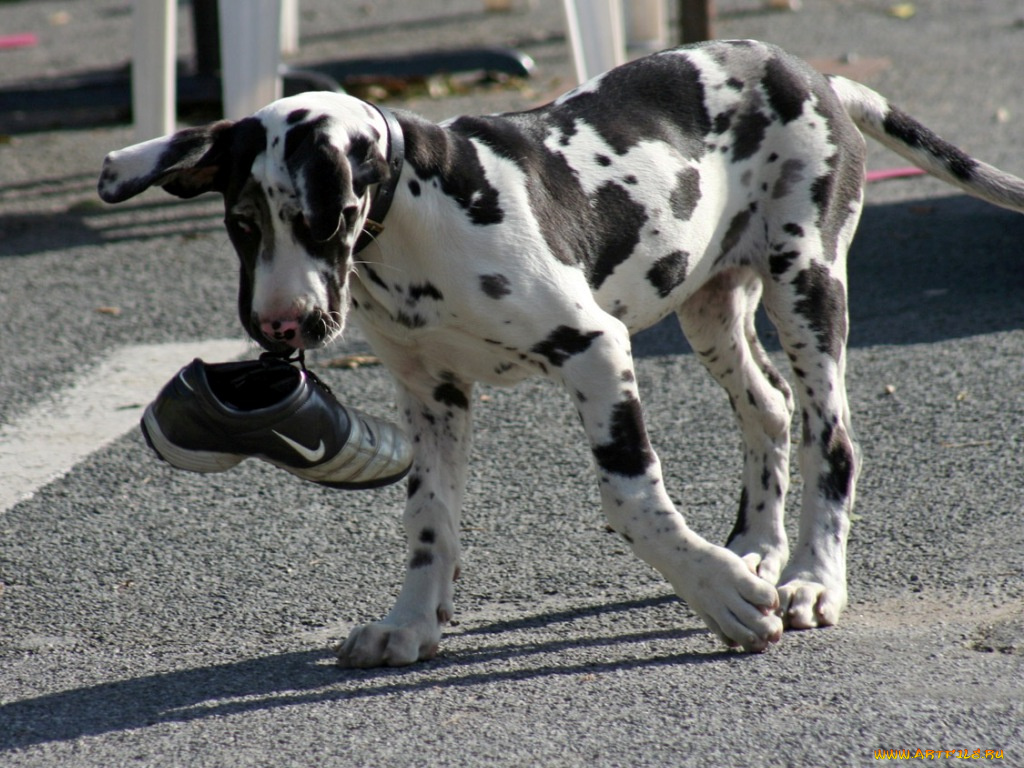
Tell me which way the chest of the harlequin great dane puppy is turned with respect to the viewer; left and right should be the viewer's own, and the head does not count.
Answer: facing the viewer and to the left of the viewer

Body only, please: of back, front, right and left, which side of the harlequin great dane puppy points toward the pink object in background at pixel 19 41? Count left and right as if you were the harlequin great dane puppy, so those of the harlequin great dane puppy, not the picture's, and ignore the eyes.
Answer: right

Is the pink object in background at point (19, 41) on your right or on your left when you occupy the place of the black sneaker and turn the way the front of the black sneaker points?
on your left

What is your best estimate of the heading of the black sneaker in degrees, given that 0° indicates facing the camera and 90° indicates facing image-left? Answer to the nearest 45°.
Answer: approximately 270°
